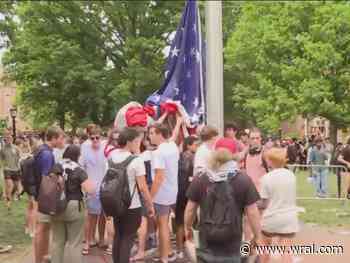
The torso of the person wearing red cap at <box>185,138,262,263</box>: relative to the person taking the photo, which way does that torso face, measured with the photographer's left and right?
facing away from the viewer

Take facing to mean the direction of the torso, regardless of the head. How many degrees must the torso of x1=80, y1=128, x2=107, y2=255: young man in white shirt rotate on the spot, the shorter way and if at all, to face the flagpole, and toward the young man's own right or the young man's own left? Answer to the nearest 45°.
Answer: approximately 90° to the young man's own left

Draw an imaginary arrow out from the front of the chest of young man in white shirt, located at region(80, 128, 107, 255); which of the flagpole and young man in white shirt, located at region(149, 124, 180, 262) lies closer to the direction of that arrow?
the young man in white shirt

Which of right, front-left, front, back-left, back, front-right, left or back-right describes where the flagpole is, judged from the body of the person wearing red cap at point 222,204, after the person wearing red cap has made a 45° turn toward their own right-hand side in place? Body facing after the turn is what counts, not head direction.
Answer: front-left

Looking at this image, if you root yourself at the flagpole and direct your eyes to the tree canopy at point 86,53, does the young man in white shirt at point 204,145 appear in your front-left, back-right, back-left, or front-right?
back-left

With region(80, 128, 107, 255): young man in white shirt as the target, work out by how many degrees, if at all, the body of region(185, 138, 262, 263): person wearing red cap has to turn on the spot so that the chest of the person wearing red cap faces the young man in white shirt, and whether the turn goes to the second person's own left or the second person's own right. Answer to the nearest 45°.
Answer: approximately 45° to the second person's own left

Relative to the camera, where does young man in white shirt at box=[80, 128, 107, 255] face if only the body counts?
toward the camera

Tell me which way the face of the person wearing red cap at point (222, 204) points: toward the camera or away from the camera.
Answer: away from the camera

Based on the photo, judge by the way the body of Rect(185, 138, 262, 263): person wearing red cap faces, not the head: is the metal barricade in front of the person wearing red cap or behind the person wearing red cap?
in front

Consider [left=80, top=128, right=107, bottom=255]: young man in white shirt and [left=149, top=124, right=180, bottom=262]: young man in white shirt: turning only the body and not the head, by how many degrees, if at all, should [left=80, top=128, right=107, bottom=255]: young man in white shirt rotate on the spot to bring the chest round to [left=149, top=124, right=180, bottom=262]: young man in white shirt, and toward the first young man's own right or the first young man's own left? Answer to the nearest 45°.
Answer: approximately 45° to the first young man's own left

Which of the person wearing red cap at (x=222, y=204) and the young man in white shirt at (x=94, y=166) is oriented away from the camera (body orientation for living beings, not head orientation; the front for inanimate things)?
the person wearing red cap

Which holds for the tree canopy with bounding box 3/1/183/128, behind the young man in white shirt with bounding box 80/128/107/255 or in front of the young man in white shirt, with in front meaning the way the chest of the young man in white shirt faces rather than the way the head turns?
behind

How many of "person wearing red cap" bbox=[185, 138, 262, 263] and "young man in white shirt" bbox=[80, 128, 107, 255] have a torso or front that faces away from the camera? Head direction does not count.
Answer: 1

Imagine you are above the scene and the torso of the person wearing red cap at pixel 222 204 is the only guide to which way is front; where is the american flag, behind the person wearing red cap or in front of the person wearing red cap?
in front
